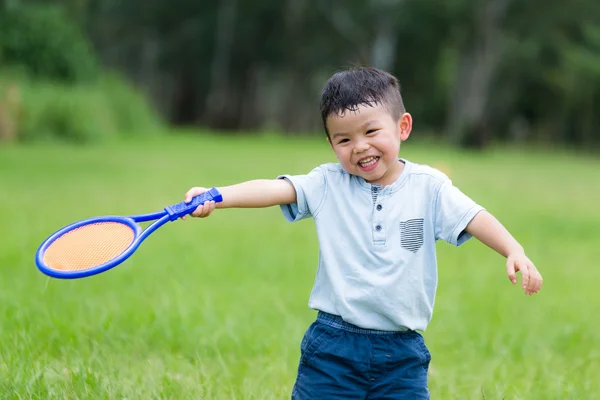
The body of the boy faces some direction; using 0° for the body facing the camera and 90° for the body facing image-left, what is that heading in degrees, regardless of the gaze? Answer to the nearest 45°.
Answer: approximately 0°
